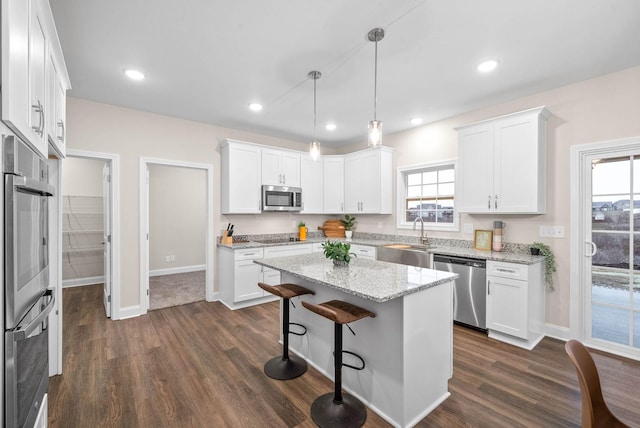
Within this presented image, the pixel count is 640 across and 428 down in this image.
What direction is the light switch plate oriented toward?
toward the camera

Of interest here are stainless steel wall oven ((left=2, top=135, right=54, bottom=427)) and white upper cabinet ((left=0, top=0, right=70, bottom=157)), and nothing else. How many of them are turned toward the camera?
0

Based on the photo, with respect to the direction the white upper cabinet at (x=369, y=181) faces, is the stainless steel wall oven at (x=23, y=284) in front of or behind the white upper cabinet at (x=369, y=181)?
in front

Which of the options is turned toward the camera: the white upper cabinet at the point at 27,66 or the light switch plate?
the light switch plate

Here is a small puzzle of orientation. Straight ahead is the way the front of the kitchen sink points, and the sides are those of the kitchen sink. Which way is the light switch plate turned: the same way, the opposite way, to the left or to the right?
the same way

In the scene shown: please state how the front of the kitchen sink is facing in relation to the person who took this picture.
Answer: facing the viewer and to the left of the viewer

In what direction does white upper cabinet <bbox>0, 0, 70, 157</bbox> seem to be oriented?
to the viewer's right

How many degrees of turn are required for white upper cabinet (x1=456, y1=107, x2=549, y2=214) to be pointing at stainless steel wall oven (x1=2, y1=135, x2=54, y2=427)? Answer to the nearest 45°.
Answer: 0° — it already faces it

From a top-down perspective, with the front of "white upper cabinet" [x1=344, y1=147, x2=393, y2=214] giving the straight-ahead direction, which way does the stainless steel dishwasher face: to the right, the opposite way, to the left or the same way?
the same way

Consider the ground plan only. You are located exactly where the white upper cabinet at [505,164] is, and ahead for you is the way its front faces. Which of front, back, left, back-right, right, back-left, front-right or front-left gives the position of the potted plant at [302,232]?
front-right

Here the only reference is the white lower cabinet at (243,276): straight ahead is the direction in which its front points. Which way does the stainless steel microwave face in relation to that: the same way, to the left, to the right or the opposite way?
the same way

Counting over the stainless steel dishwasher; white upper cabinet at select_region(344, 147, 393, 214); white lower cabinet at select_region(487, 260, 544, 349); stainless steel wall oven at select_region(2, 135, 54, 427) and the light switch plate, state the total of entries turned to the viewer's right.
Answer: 1

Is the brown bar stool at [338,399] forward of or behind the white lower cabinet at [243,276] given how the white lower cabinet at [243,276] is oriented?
forward
